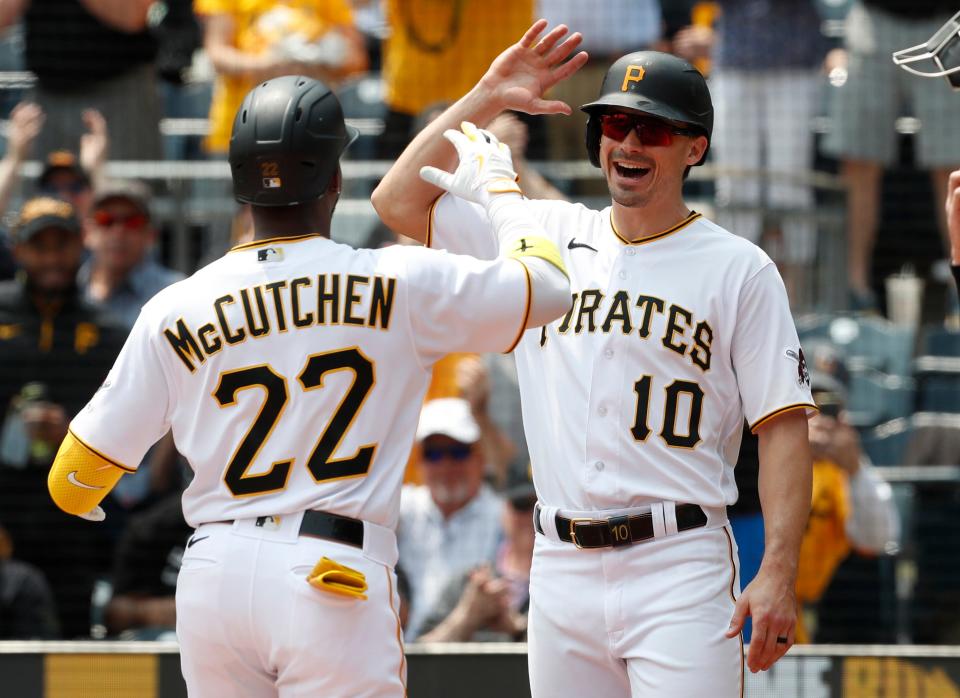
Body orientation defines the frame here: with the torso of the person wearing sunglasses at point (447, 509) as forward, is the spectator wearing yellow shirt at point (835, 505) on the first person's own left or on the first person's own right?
on the first person's own left

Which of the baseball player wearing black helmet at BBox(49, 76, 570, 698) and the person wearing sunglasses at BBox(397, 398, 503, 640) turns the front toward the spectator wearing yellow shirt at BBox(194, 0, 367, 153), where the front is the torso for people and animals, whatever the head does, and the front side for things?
the baseball player wearing black helmet

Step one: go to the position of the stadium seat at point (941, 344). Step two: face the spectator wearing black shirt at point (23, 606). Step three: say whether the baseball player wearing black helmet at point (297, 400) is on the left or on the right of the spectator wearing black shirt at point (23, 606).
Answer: left

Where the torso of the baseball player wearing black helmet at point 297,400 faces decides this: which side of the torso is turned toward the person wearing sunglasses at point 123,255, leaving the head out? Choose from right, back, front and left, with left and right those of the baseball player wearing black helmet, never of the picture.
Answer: front

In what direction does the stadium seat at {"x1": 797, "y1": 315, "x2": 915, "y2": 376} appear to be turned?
toward the camera

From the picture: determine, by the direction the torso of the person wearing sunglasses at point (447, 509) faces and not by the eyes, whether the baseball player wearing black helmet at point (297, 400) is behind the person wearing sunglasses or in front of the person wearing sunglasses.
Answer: in front

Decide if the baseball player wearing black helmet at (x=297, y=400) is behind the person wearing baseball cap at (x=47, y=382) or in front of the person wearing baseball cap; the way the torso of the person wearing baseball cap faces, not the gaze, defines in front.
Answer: in front

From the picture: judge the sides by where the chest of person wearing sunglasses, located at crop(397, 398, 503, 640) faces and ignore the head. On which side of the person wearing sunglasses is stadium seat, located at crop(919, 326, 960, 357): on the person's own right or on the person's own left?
on the person's own left

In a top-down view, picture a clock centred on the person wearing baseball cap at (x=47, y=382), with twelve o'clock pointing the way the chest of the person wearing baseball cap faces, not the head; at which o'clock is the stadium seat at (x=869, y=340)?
The stadium seat is roughly at 9 o'clock from the person wearing baseball cap.

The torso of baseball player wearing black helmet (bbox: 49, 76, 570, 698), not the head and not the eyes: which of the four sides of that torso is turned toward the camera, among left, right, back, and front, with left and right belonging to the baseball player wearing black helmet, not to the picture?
back

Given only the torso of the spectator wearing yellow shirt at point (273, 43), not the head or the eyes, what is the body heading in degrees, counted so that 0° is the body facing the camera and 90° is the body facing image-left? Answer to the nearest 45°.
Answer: approximately 0°

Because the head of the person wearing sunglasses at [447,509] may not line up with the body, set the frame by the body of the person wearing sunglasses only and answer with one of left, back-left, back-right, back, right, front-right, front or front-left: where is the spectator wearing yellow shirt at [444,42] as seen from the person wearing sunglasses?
back

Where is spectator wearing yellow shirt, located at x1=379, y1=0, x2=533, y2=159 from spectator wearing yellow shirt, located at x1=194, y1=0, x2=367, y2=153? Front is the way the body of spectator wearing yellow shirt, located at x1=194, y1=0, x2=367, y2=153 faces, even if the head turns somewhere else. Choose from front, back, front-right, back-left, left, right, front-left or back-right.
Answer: left

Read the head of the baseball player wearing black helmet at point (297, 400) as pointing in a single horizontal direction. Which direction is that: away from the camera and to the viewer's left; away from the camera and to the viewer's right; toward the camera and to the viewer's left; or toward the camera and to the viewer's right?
away from the camera and to the viewer's right

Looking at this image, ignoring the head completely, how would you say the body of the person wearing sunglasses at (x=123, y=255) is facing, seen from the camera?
toward the camera

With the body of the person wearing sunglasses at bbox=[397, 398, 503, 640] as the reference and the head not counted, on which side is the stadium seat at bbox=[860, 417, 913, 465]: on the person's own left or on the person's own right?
on the person's own left

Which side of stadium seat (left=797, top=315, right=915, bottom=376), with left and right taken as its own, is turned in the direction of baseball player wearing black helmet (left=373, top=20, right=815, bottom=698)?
front
